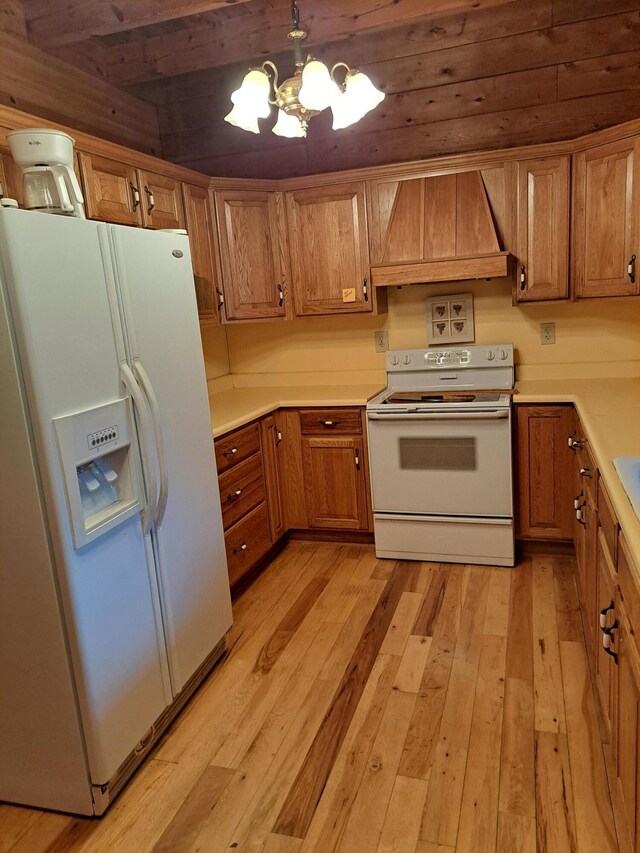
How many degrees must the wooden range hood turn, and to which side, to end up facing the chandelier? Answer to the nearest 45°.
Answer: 0° — it already faces it

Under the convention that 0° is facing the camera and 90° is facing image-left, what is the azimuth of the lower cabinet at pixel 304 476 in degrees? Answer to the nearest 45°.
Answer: approximately 315°

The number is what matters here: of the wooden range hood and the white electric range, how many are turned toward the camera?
2

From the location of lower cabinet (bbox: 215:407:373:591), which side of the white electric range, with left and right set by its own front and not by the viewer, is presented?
right

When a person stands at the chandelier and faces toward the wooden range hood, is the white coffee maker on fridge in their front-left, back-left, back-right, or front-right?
back-left

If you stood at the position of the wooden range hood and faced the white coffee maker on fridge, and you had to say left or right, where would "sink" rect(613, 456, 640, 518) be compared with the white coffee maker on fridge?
left

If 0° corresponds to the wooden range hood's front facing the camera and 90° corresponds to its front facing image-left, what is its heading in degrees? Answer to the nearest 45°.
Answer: approximately 0°

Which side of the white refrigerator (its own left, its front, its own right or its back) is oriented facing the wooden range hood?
left

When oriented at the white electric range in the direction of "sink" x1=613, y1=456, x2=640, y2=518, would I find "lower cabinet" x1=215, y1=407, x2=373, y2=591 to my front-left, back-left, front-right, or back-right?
back-right

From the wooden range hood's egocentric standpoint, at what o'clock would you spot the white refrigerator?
The white refrigerator is roughly at 1 o'clock from the wooden range hood.
